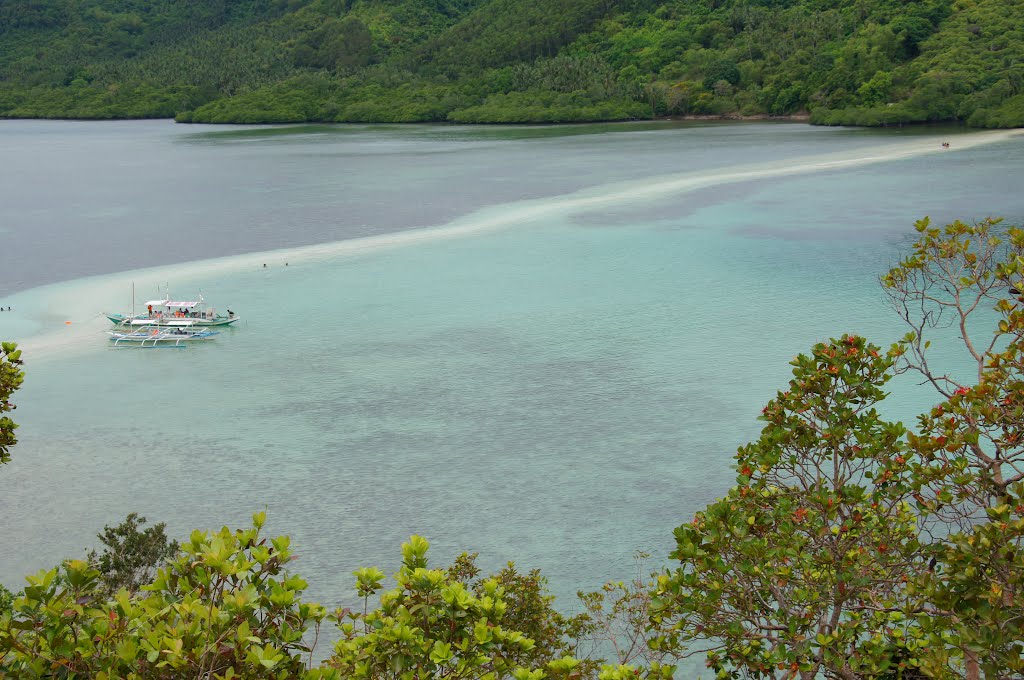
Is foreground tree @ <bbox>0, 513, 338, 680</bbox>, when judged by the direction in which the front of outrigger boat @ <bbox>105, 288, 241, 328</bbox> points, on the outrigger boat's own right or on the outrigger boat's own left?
on the outrigger boat's own left

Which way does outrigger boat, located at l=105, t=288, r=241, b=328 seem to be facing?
to the viewer's left

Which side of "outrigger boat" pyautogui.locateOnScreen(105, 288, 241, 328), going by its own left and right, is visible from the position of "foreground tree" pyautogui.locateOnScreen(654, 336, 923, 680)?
left

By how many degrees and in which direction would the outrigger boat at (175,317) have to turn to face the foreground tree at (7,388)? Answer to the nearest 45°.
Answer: approximately 90° to its left

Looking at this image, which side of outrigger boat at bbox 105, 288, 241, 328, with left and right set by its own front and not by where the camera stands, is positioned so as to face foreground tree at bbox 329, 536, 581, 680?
left

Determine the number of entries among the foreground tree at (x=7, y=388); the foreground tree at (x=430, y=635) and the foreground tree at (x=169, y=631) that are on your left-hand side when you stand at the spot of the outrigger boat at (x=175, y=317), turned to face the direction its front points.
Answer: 3
